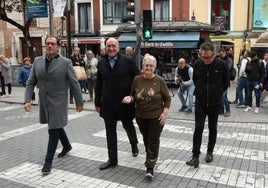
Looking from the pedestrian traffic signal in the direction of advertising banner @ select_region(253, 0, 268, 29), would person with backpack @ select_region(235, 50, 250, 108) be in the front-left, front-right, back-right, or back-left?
front-right

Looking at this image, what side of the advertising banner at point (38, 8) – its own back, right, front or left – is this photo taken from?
front

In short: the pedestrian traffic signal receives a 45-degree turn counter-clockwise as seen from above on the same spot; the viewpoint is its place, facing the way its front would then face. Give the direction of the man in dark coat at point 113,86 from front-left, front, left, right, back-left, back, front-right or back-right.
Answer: front-right

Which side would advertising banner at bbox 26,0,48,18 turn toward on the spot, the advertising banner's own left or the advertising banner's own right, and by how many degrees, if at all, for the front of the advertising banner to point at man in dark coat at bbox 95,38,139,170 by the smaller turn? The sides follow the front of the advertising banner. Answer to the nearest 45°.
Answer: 0° — it already faces them

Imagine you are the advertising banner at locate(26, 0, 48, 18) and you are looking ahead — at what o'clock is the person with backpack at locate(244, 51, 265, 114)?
The person with backpack is roughly at 10 o'clock from the advertising banner.

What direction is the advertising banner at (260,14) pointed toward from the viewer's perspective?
toward the camera

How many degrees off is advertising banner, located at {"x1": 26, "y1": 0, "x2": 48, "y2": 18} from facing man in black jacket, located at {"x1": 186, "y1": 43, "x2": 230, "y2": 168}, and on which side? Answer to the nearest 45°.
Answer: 0° — it already faces them
